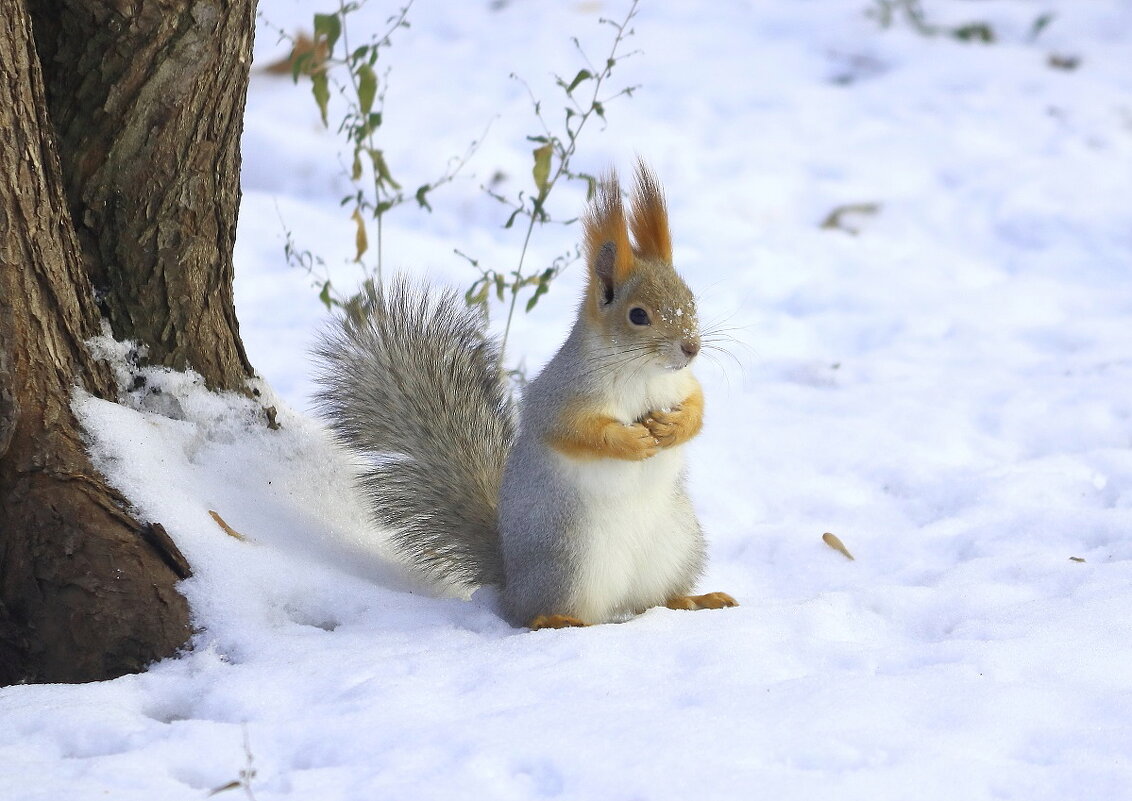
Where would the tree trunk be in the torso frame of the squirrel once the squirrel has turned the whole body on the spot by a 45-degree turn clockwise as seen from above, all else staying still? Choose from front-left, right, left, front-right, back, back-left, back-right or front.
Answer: right

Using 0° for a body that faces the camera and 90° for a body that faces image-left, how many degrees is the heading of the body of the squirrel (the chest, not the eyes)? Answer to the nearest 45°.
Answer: approximately 315°

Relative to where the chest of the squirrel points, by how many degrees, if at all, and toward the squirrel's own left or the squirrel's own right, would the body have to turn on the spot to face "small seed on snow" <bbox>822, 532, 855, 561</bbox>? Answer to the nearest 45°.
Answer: approximately 90° to the squirrel's own left
